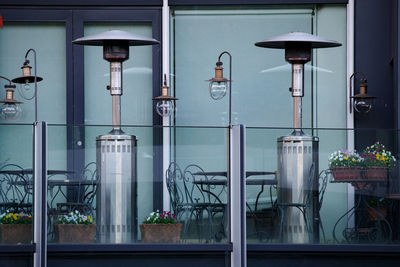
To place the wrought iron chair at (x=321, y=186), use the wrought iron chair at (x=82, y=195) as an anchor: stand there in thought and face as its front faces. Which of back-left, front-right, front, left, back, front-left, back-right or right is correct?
back

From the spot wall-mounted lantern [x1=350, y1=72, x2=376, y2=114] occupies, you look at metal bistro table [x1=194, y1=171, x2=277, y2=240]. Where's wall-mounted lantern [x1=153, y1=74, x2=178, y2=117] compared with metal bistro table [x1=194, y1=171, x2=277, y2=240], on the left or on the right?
right

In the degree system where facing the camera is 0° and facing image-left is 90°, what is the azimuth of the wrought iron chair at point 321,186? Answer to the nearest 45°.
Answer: approximately 90°

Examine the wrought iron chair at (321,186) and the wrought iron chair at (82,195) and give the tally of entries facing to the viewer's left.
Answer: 2

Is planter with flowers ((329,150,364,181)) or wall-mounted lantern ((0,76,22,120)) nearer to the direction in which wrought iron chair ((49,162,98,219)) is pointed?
the wall-mounted lantern

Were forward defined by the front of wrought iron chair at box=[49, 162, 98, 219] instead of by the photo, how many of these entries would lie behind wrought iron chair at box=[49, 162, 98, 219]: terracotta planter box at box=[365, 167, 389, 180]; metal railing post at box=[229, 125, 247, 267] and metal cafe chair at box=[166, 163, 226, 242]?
3

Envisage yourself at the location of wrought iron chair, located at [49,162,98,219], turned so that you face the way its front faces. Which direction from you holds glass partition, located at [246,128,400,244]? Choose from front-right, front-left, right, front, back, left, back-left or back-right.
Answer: back

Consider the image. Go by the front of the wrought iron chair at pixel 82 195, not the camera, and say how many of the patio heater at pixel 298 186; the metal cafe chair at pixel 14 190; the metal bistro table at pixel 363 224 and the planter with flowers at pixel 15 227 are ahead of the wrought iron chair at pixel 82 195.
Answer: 2

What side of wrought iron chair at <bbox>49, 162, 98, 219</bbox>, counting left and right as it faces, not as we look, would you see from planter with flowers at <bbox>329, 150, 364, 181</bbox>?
back

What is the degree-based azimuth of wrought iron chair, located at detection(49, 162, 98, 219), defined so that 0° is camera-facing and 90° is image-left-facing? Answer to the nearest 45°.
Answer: approximately 90°

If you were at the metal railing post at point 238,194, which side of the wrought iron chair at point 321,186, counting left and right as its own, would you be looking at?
front
